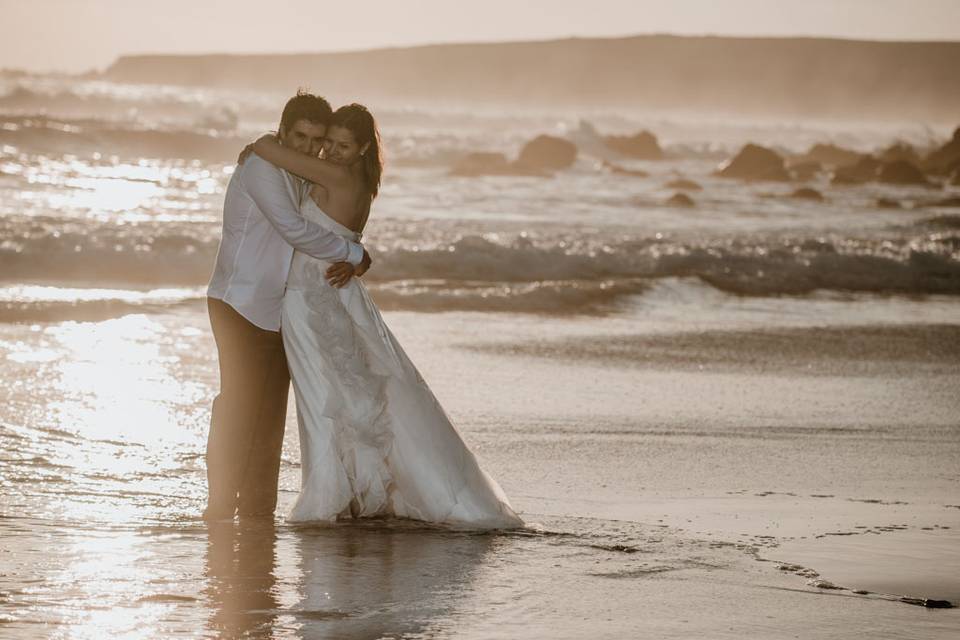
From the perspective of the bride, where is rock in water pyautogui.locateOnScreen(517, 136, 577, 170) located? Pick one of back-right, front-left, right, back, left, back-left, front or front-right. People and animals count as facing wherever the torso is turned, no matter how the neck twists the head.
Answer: right

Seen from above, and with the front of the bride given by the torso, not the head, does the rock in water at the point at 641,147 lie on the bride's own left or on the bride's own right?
on the bride's own right

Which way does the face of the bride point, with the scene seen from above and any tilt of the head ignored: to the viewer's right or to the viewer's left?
to the viewer's left

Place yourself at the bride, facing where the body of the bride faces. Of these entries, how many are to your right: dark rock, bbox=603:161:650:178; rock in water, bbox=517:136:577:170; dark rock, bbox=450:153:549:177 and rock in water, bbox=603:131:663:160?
4

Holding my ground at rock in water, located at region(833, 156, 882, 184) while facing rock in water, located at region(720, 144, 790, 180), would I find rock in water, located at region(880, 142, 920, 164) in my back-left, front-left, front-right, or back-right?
back-right

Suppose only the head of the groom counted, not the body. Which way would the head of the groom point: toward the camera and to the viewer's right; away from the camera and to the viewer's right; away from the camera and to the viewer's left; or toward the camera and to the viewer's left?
toward the camera and to the viewer's right

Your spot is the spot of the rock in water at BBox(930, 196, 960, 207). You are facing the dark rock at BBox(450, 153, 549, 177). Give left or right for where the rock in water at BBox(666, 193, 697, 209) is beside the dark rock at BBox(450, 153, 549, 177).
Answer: left

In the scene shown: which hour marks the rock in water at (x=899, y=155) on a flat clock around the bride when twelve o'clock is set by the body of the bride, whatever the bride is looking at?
The rock in water is roughly at 4 o'clock from the bride.

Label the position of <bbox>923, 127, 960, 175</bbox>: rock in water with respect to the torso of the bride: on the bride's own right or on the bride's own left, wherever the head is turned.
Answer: on the bride's own right

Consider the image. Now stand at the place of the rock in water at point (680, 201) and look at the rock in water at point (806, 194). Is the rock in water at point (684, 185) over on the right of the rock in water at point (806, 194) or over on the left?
left

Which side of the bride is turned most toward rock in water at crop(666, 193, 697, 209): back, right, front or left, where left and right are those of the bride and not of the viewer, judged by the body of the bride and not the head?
right

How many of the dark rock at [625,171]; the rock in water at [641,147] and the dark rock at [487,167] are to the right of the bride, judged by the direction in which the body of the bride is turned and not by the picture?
3

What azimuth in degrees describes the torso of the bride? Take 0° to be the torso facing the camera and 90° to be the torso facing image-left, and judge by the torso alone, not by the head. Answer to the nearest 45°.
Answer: approximately 90°

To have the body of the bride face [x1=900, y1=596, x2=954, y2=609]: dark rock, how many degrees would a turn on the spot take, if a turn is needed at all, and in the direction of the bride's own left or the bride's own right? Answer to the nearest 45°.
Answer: approximately 135° to the bride's own left
